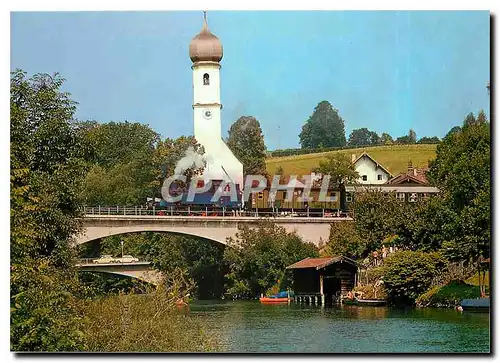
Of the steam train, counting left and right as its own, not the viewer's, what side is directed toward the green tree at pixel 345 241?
back

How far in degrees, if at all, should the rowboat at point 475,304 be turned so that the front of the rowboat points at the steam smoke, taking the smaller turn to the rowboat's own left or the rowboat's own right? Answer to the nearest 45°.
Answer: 0° — it already faces it

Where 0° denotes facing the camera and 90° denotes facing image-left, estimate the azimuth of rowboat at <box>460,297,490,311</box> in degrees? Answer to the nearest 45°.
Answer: approximately 90°

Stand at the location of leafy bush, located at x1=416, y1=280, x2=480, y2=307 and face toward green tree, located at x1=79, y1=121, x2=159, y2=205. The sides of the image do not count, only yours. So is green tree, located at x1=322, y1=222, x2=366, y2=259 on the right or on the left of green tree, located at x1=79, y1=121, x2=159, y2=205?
right

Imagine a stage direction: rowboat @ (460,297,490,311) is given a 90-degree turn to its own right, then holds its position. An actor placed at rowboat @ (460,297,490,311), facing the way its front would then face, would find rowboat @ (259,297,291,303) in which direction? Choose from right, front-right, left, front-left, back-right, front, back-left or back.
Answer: front-left

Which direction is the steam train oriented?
to the viewer's left

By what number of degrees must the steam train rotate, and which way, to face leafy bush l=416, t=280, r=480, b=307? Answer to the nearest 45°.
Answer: approximately 135° to its left
